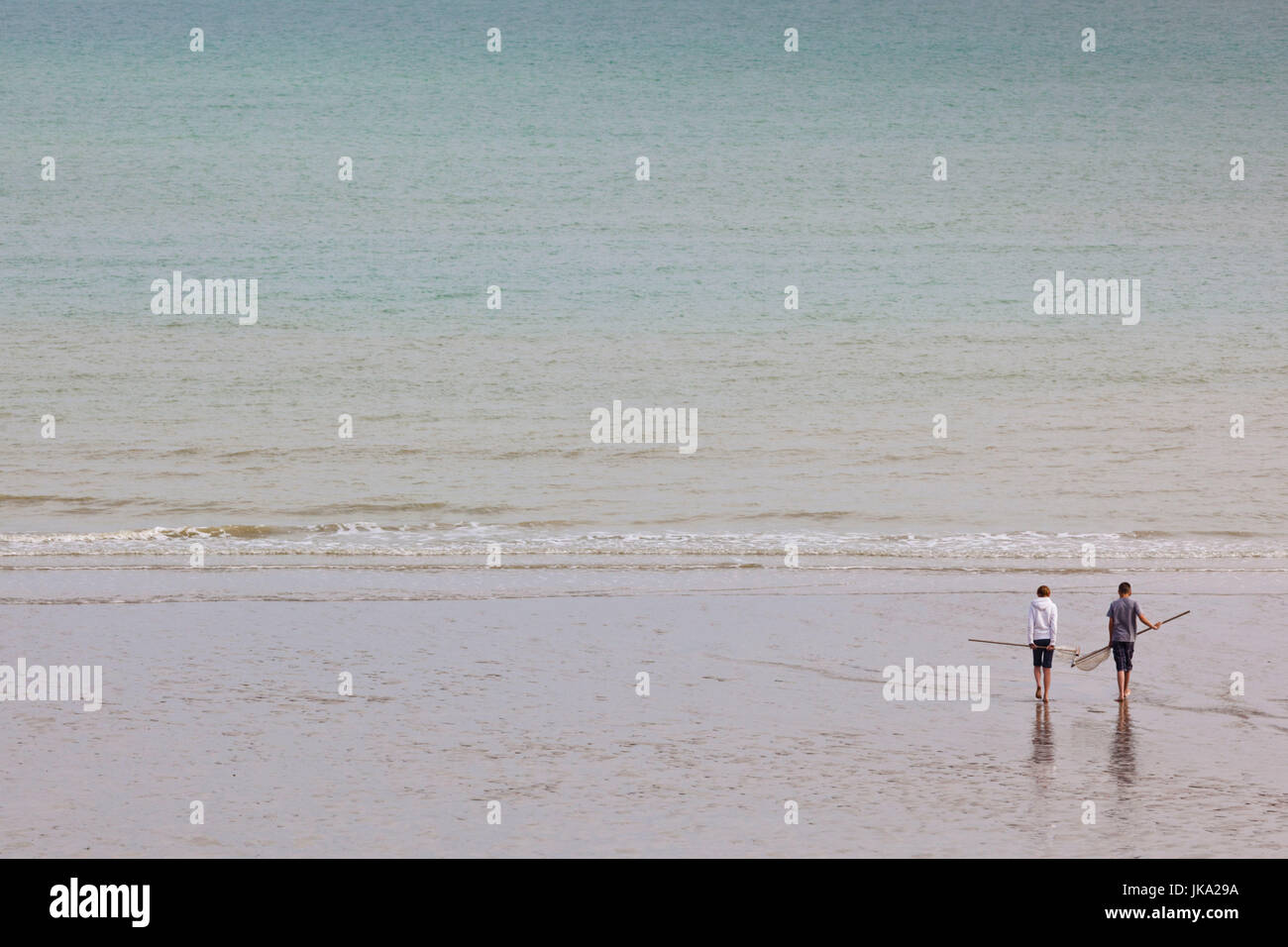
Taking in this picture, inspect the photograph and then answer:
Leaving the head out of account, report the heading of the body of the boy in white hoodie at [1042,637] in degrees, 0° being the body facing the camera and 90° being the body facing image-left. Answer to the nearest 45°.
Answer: approximately 180°

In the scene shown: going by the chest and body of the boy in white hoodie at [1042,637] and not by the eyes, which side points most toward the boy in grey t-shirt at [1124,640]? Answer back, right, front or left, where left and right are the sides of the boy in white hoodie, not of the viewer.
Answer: right

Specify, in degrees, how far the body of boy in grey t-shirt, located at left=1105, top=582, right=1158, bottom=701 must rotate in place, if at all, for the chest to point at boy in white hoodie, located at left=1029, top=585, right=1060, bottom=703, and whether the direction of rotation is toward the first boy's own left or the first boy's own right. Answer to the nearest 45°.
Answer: approximately 90° to the first boy's own left

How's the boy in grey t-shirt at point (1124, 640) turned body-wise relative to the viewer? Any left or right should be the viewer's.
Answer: facing away from the viewer

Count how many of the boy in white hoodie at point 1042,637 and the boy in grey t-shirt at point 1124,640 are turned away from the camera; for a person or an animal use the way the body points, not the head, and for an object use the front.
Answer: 2
